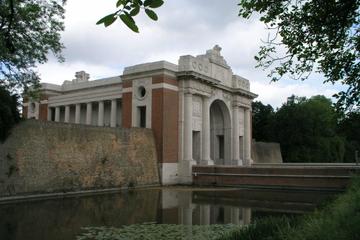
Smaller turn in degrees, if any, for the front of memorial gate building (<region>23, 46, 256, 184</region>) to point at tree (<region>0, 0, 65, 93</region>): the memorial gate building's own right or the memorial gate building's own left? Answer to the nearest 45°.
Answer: approximately 90° to the memorial gate building's own right

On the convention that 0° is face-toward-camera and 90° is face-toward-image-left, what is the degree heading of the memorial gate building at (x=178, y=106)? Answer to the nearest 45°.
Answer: approximately 315°

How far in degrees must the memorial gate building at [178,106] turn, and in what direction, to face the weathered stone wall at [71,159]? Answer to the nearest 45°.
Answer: approximately 90° to its right
